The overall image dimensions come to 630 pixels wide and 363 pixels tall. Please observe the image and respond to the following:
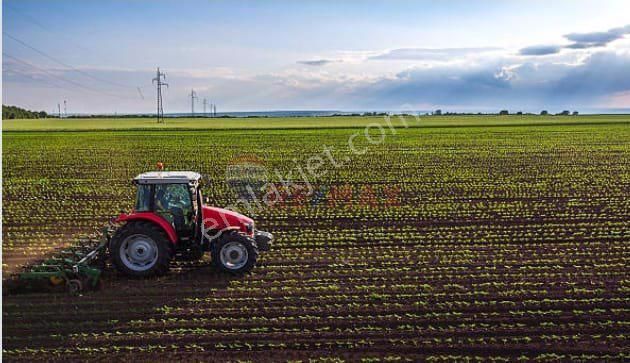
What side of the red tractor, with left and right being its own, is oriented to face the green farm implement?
back

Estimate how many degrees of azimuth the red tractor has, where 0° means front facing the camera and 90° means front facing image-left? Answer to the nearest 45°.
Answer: approximately 270°

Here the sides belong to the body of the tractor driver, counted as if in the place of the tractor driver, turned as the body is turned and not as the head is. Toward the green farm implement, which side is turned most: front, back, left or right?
back

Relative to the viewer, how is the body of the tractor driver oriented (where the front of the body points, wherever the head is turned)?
to the viewer's right
